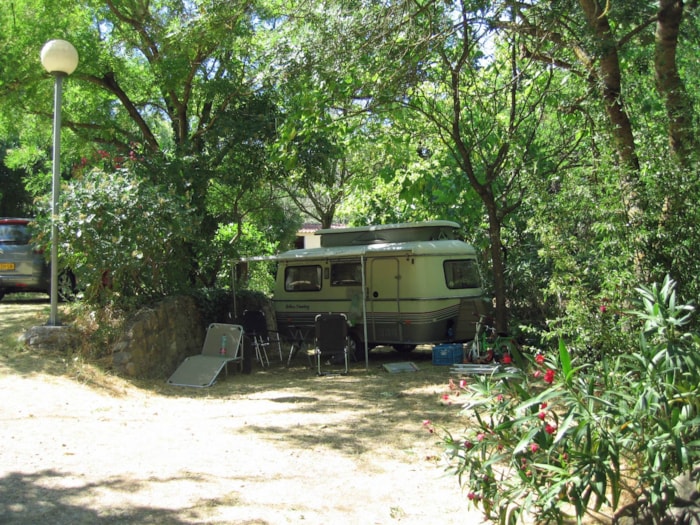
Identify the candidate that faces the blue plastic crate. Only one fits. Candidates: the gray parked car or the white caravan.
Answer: the white caravan

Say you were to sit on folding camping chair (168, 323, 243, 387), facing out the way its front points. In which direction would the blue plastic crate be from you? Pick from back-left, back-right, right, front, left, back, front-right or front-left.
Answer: back-left

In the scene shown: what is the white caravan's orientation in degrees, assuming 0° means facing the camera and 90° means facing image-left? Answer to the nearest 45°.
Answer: approximately 315°

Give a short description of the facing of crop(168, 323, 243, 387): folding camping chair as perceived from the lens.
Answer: facing the viewer and to the left of the viewer

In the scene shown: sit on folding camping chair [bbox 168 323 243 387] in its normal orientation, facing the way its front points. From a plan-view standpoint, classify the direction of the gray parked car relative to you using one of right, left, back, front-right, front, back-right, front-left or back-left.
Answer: right

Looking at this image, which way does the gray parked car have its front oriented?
away from the camera
